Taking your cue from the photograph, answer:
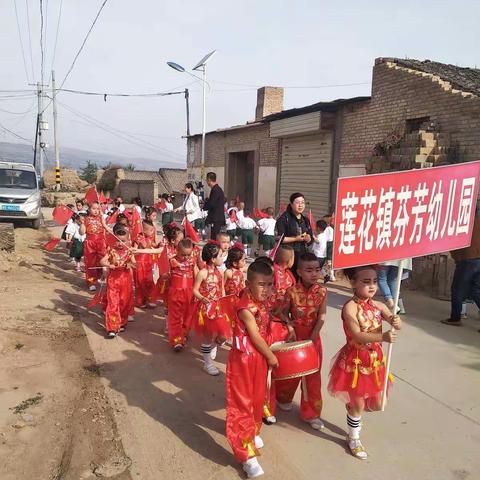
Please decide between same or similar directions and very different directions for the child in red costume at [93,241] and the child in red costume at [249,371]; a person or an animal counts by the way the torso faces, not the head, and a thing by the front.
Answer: same or similar directions

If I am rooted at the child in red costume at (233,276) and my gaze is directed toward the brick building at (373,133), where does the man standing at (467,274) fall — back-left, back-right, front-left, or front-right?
front-right

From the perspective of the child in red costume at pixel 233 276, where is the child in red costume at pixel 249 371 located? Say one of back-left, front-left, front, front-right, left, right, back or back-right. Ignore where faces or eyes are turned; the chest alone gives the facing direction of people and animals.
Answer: front-right

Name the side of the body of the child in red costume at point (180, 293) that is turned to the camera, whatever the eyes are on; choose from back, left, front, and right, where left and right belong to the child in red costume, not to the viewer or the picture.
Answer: front

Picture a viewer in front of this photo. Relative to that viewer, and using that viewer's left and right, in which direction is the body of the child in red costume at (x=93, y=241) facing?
facing the viewer

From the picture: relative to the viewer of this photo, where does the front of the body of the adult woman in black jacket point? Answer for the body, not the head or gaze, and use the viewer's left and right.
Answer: facing the viewer and to the right of the viewer

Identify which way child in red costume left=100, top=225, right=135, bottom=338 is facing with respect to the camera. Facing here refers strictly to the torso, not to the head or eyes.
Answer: toward the camera

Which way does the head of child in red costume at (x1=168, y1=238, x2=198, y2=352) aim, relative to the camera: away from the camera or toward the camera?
toward the camera

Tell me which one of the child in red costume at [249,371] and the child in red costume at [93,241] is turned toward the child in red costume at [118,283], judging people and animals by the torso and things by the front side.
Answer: the child in red costume at [93,241]
